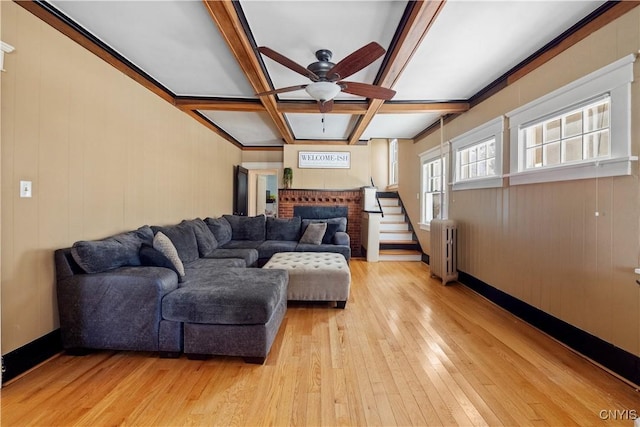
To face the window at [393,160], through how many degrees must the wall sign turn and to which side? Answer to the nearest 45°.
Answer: approximately 135° to its left

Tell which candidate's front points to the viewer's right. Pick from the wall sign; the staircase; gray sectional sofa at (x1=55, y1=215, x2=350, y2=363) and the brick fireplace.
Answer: the gray sectional sofa

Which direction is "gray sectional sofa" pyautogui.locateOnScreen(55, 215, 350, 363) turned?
to the viewer's right

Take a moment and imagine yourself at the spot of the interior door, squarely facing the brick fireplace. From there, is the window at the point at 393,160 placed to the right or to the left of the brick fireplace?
left

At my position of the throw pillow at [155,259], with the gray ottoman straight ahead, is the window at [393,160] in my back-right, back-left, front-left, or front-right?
front-left

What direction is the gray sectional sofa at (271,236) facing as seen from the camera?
toward the camera

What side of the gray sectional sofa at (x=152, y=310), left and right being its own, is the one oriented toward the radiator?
front

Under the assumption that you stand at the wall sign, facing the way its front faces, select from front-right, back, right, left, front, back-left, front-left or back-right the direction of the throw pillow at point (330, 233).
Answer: front

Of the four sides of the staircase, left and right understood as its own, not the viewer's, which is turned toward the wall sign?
right

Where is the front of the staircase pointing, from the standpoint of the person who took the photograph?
facing the viewer

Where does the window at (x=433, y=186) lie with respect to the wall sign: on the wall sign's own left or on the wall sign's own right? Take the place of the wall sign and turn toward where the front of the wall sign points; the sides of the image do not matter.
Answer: on the wall sign's own left

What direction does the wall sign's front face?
toward the camera

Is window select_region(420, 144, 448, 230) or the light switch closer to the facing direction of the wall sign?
the light switch

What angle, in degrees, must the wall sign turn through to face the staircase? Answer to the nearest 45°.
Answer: approximately 90° to its left

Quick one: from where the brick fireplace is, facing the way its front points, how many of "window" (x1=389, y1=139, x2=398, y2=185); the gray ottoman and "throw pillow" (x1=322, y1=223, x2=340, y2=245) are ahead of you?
2
